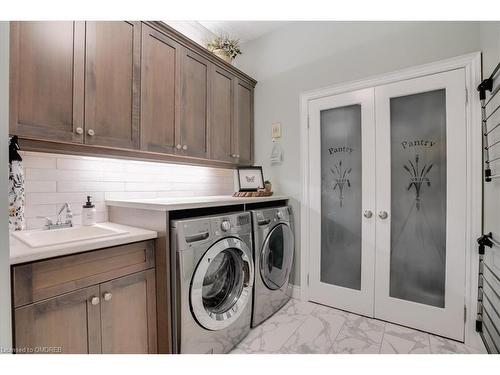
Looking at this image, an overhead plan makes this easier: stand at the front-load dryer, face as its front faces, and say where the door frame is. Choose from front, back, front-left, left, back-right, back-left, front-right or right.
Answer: front-left

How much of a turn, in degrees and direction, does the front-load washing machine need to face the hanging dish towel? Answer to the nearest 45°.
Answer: approximately 135° to its right

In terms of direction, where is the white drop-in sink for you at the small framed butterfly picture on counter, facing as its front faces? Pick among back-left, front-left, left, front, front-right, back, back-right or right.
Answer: front-right

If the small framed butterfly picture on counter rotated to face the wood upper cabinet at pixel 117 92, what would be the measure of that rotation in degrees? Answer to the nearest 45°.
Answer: approximately 45° to its right

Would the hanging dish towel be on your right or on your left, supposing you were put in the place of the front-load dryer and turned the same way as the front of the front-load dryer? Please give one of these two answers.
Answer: on your right

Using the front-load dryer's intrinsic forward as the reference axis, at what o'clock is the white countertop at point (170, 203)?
The white countertop is roughly at 3 o'clock from the front-load dryer.

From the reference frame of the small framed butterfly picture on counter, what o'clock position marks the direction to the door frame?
The door frame is roughly at 10 o'clock from the small framed butterfly picture on counter.

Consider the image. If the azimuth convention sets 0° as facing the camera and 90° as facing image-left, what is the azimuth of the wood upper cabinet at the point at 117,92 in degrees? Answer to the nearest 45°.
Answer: approximately 315°

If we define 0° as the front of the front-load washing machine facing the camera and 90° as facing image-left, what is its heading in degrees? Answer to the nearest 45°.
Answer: approximately 315°

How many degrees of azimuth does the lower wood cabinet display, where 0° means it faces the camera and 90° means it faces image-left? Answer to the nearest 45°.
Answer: approximately 315°
